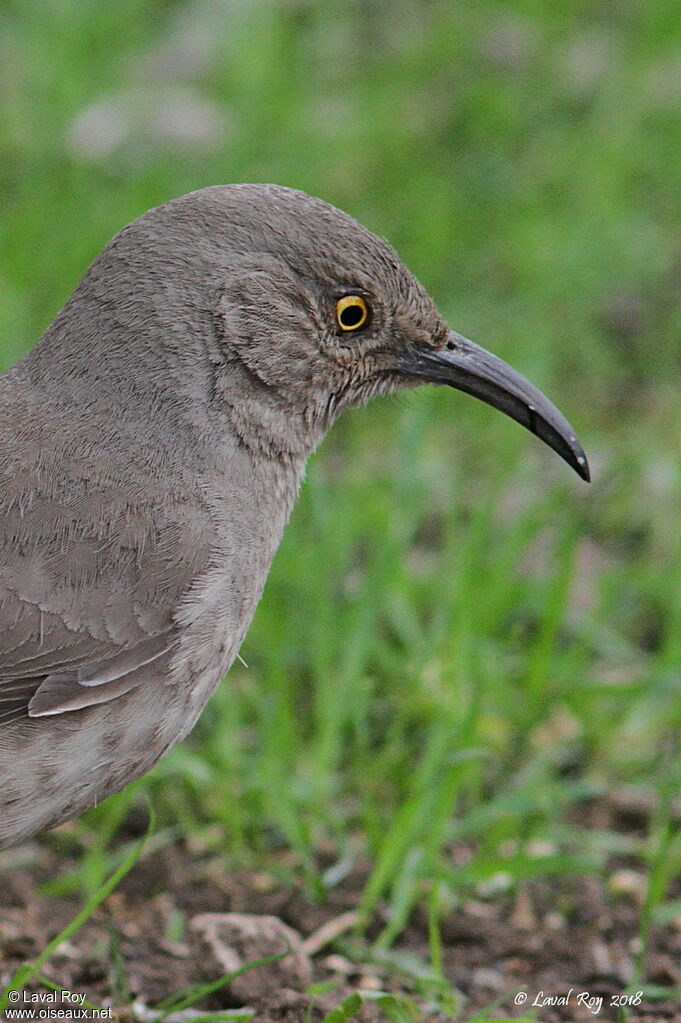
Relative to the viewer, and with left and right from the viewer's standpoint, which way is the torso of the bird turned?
facing to the right of the viewer
